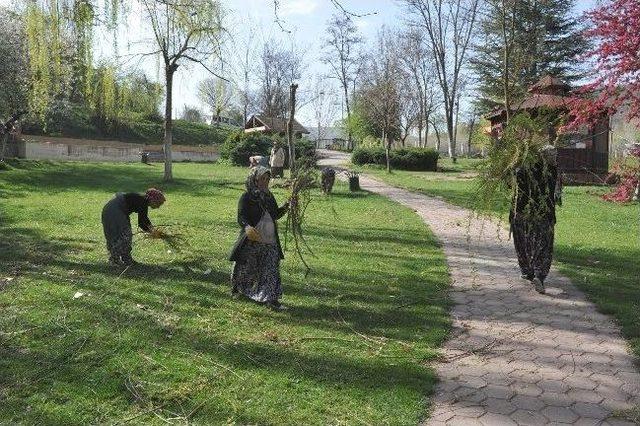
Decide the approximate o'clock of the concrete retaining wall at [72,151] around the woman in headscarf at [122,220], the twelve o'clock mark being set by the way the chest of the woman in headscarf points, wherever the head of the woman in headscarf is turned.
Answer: The concrete retaining wall is roughly at 9 o'clock from the woman in headscarf.

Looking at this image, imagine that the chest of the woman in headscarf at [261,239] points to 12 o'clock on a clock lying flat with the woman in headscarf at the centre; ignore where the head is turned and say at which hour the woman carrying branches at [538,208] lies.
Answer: The woman carrying branches is roughly at 10 o'clock from the woman in headscarf.

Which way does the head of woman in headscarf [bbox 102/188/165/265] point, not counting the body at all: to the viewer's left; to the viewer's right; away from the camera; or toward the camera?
to the viewer's right

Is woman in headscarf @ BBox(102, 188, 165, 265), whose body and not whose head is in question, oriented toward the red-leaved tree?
yes

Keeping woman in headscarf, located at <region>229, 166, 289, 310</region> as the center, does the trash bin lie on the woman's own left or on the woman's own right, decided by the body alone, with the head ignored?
on the woman's own left

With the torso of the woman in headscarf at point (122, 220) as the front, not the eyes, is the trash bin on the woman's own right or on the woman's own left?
on the woman's own left

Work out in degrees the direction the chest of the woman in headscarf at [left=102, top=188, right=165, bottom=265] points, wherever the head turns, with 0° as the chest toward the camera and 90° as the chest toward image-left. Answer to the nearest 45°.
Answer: approximately 270°

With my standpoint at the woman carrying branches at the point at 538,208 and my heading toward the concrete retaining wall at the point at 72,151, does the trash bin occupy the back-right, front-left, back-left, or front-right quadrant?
front-right

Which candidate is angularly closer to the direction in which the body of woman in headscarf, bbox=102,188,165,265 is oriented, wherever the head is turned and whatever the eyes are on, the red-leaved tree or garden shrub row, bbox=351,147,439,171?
the red-leaved tree

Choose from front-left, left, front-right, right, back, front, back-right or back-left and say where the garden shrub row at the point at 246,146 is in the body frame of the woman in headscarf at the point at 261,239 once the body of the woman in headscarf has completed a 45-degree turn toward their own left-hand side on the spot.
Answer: left

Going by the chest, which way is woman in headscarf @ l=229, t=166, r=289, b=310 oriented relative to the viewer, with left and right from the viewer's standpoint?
facing the viewer and to the right of the viewer

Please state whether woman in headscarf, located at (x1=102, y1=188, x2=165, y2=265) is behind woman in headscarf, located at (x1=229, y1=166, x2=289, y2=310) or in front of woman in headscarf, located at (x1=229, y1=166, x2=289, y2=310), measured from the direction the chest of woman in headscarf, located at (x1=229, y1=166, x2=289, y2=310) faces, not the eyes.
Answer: behind

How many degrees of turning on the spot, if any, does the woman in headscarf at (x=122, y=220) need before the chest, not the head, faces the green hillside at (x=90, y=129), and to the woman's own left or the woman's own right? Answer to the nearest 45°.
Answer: approximately 90° to the woman's own left

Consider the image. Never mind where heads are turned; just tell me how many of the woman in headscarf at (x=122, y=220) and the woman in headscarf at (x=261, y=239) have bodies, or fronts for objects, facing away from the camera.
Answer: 0
